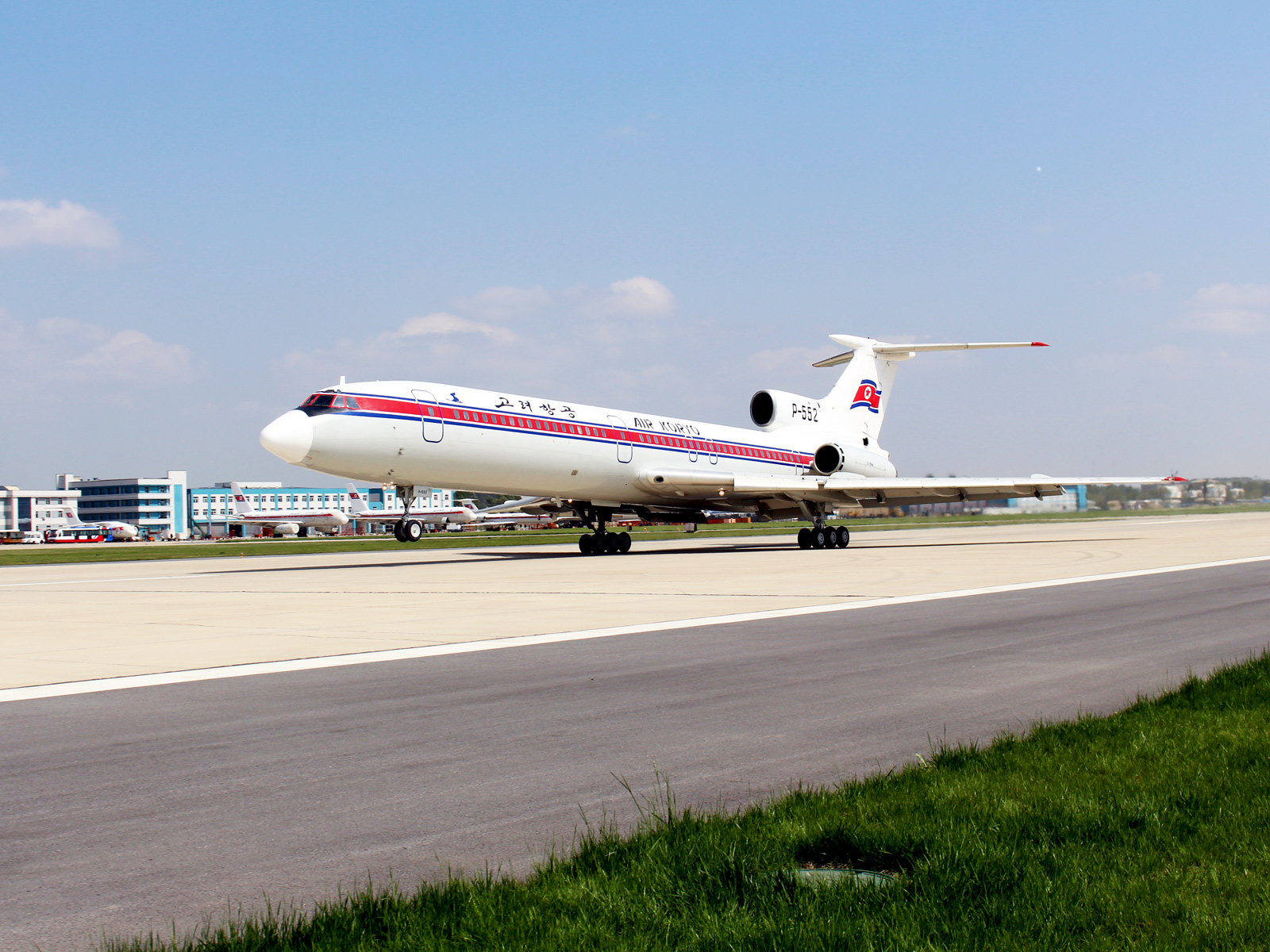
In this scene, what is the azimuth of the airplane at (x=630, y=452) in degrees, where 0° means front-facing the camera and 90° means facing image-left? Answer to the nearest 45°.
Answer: approximately 45°
